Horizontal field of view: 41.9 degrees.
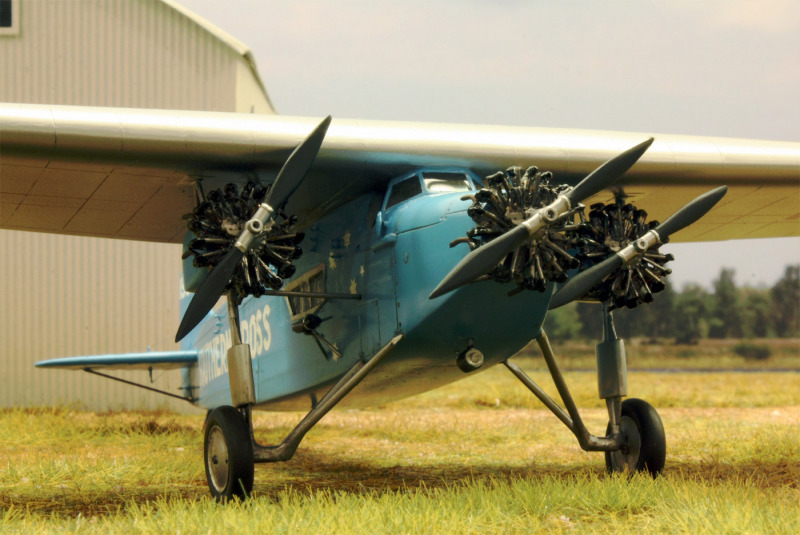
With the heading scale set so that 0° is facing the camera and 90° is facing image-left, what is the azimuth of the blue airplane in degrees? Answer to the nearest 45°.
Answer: approximately 315°

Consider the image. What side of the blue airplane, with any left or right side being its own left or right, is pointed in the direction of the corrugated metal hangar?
back
